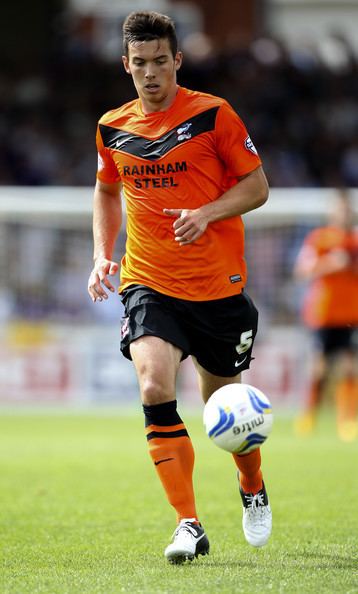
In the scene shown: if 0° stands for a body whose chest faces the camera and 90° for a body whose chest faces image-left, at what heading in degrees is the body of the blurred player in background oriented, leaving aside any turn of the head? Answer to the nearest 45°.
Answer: approximately 0°

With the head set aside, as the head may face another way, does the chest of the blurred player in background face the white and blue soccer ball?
yes

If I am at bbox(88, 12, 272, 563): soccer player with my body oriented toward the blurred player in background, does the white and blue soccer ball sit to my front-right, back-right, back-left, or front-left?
back-right

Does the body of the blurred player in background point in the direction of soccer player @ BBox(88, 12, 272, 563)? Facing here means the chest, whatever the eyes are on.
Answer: yes

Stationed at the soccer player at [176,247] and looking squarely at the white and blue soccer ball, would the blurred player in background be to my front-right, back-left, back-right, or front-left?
back-left
